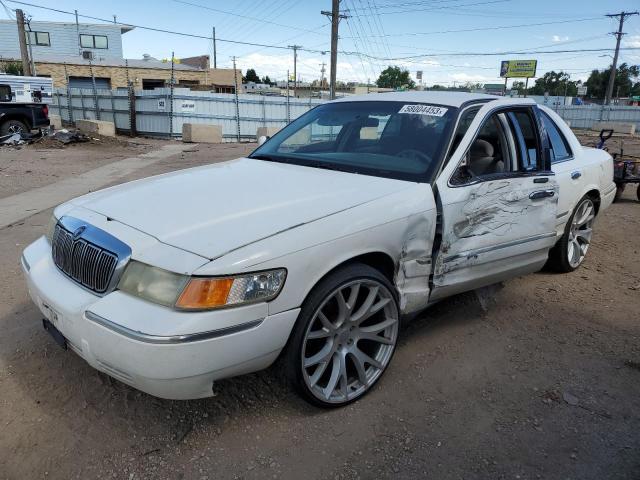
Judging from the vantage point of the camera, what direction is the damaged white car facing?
facing the viewer and to the left of the viewer

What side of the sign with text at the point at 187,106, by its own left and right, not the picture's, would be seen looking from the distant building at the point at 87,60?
back

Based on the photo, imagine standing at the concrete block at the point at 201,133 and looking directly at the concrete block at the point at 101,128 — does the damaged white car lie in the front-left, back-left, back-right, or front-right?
back-left

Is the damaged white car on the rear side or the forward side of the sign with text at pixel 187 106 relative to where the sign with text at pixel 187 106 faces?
on the forward side

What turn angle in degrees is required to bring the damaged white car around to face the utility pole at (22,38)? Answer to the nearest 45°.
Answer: approximately 90° to its right

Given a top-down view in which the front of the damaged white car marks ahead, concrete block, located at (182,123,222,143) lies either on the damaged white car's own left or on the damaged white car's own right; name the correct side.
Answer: on the damaged white car's own right

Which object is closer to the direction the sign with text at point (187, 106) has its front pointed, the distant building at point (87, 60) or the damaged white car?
the damaged white car

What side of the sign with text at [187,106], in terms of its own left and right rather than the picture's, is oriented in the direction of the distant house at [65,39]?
back

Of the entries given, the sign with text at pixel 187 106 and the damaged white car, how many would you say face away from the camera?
0

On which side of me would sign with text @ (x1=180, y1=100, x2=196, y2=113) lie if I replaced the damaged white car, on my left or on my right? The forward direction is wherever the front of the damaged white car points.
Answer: on my right

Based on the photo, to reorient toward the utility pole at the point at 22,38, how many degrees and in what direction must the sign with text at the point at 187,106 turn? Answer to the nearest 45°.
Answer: approximately 135° to its right

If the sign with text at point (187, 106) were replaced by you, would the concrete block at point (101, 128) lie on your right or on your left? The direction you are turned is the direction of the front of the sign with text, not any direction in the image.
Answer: on your right

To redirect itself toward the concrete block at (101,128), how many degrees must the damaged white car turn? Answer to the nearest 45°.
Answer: approximately 90° to its right

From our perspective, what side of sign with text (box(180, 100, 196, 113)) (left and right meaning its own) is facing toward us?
front
